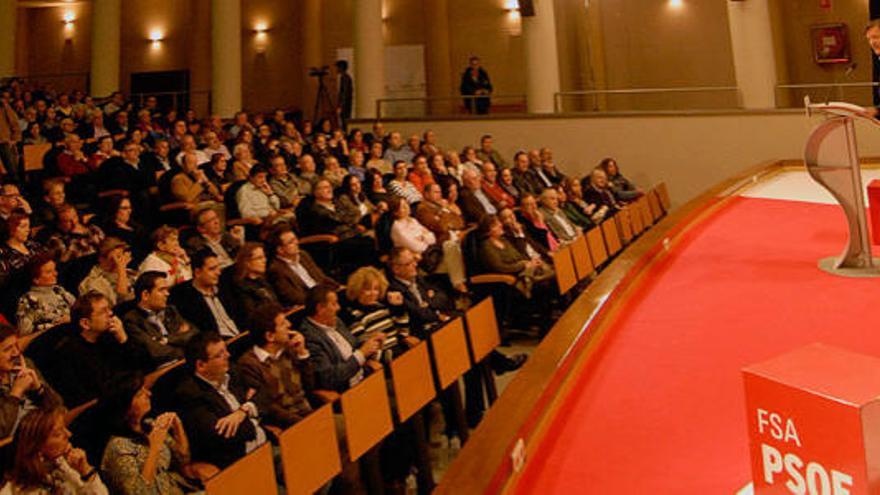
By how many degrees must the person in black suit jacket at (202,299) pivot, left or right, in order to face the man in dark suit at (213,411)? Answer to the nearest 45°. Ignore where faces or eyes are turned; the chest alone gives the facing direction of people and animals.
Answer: approximately 45° to their right

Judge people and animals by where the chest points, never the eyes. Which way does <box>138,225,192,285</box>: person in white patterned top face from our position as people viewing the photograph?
facing the viewer and to the right of the viewer

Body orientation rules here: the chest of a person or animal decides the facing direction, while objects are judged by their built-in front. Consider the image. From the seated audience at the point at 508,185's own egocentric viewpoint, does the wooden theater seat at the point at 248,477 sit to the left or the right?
on their right

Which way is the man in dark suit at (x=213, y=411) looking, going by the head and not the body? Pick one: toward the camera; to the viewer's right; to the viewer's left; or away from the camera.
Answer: to the viewer's right

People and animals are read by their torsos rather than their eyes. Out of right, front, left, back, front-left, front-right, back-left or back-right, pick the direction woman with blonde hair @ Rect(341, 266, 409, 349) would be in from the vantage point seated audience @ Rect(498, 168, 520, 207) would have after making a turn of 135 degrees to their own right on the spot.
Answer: left

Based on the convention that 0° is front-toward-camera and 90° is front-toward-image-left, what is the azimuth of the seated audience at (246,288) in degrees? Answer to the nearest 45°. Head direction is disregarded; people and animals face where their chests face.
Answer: approximately 315°

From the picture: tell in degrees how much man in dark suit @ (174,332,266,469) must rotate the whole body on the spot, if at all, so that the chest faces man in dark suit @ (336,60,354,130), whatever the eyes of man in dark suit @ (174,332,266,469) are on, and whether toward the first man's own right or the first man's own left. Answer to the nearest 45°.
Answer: approximately 135° to the first man's own left

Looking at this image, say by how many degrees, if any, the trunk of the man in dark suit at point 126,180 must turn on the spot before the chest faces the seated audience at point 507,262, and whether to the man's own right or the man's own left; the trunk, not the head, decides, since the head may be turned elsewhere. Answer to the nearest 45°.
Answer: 0° — they already face them
